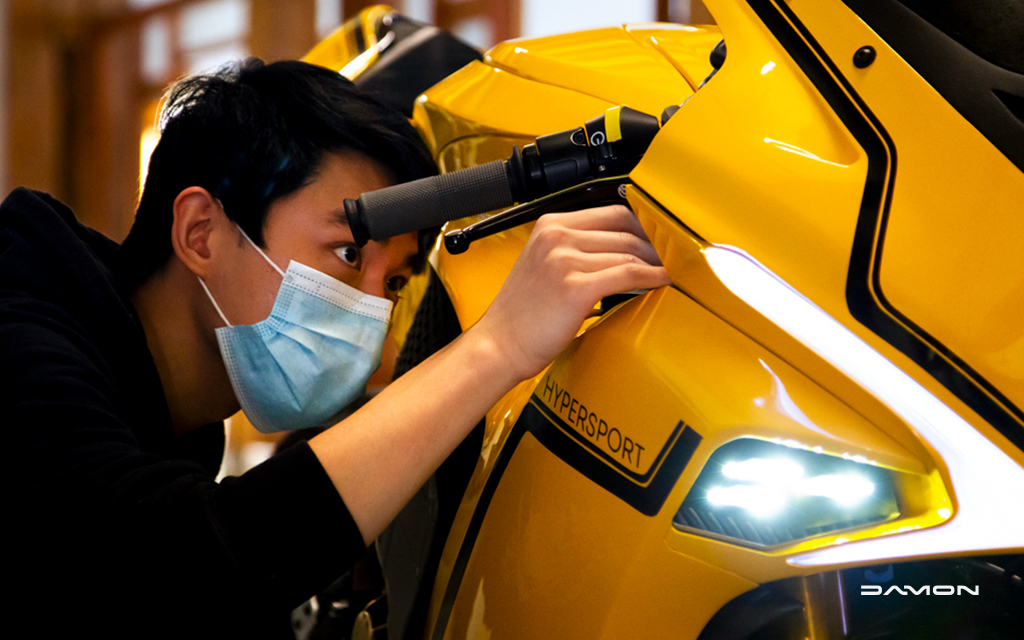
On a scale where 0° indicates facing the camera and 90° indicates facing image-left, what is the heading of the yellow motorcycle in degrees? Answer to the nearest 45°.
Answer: approximately 315°

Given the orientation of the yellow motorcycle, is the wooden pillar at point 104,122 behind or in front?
behind
